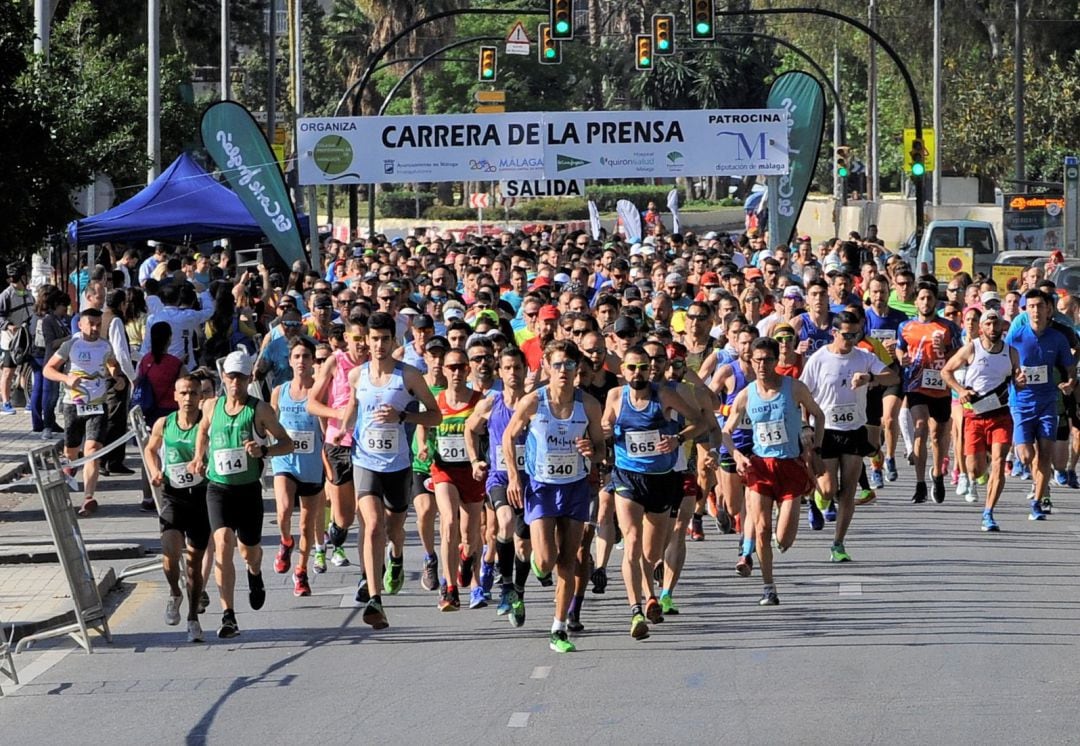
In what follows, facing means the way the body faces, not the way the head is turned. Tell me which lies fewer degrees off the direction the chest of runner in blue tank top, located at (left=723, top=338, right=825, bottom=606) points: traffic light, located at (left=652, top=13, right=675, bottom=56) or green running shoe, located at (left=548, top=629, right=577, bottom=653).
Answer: the green running shoe

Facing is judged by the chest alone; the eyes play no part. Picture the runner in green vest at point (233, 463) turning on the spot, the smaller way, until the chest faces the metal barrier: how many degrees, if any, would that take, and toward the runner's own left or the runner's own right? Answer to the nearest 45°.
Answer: approximately 90° to the runner's own right

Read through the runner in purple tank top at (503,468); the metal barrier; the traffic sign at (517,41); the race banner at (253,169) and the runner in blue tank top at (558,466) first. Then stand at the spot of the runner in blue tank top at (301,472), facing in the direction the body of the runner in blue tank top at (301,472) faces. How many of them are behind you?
2

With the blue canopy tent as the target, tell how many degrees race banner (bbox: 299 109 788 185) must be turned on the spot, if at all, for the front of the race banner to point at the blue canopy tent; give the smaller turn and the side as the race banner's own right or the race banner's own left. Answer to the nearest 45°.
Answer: approximately 45° to the race banner's own right

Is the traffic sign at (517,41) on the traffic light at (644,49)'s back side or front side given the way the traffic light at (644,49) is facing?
on the back side

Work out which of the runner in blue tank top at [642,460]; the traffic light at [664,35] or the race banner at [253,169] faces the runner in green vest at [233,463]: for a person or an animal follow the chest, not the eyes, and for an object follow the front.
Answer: the traffic light
